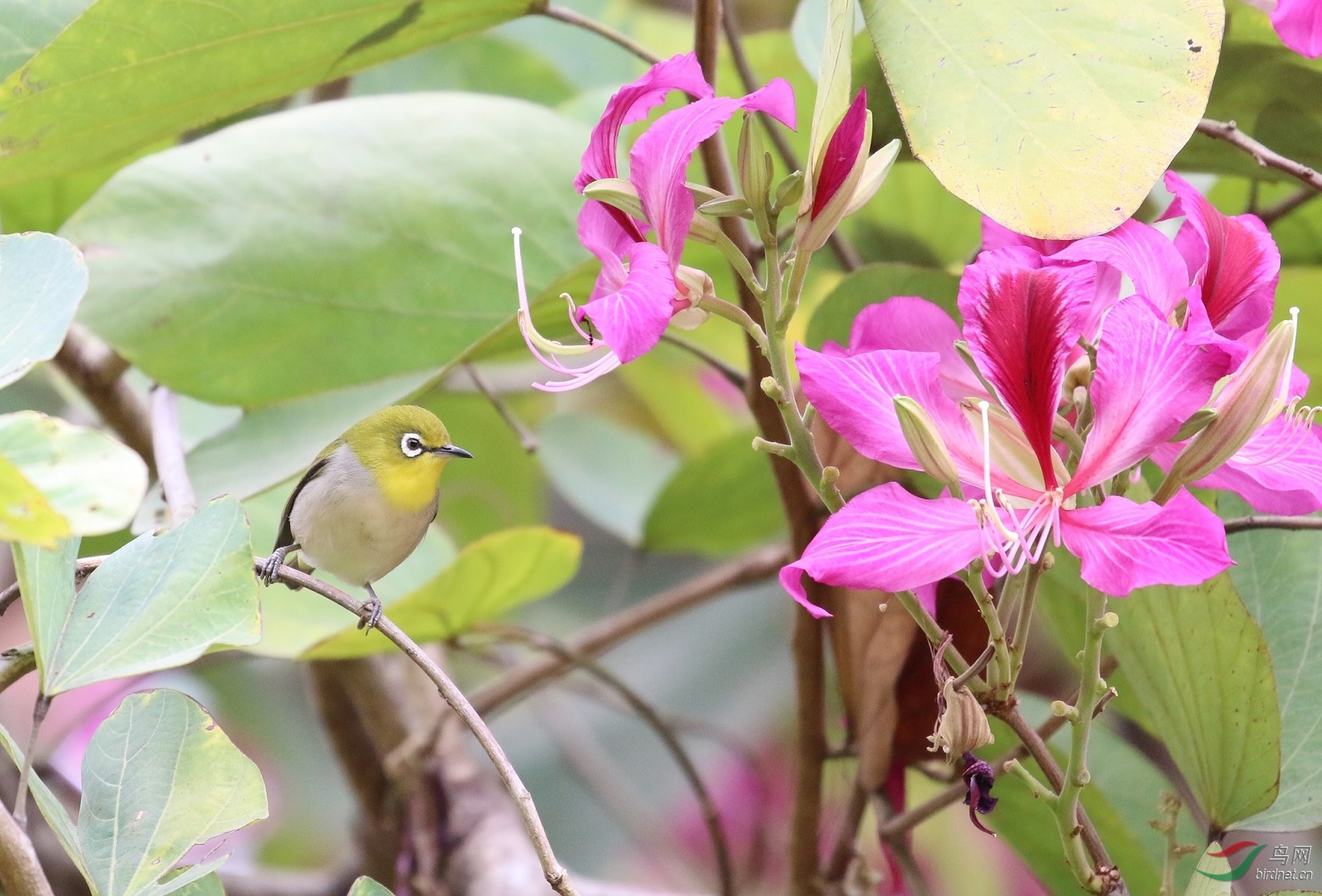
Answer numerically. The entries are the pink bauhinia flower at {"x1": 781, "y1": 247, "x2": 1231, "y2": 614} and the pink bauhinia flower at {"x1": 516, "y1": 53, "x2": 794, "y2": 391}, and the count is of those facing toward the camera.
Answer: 1

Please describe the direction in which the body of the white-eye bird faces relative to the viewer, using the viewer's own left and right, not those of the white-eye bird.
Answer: facing the viewer and to the right of the viewer

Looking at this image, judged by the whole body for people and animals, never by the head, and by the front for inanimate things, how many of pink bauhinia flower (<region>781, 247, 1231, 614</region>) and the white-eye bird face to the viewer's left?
0

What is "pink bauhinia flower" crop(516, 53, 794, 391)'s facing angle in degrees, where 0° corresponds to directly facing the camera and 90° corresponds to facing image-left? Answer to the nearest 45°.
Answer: approximately 90°

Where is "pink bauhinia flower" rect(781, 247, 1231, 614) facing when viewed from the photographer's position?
facing the viewer

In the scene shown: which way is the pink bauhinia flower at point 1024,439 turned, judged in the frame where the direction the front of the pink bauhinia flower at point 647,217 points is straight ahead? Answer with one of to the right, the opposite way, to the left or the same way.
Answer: to the left

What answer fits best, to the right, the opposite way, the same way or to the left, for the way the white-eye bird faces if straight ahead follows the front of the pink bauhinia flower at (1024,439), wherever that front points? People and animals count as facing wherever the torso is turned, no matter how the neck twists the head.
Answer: to the left
